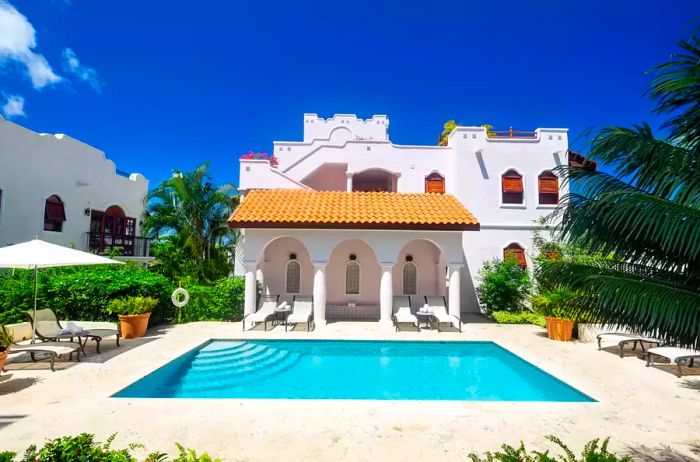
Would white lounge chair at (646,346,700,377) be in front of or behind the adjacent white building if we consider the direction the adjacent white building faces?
in front

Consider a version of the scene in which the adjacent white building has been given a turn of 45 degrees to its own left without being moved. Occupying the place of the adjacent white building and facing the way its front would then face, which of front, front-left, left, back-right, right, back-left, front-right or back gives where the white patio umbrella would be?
right

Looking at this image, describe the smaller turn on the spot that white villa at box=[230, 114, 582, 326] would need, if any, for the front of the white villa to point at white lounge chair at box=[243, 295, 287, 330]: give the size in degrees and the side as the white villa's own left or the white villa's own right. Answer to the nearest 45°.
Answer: approximately 45° to the white villa's own right

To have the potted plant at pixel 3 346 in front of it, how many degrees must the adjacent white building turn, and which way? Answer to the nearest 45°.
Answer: approximately 45° to its right

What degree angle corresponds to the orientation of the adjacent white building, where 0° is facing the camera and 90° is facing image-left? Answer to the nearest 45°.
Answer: approximately 315°

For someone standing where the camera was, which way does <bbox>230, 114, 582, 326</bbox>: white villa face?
facing the viewer

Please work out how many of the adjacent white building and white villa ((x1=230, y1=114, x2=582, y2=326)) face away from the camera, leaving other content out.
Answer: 0

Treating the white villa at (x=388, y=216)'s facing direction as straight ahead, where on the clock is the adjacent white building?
The adjacent white building is roughly at 3 o'clock from the white villa.

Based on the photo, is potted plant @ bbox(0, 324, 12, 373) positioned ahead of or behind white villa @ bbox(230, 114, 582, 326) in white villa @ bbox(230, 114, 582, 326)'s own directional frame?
ahead
